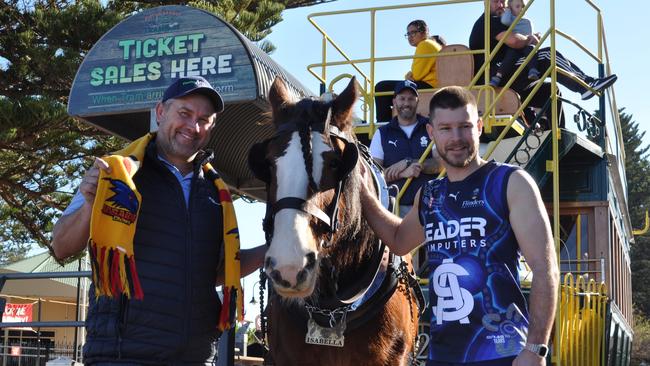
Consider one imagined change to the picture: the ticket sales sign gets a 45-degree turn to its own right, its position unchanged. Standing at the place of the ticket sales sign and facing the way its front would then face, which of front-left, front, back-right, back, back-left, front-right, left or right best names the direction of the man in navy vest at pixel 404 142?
back-left

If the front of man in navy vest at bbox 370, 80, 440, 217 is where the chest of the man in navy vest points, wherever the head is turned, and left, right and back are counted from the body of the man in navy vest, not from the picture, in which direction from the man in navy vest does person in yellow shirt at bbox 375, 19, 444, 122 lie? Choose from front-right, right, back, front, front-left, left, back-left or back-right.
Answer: back

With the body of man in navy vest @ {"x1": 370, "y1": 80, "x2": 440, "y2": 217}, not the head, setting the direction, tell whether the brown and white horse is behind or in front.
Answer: in front

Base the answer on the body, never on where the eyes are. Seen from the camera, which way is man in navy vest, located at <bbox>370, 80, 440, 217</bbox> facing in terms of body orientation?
toward the camera

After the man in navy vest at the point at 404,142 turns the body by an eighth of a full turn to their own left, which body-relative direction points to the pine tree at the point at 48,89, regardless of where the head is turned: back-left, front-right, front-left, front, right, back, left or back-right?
back

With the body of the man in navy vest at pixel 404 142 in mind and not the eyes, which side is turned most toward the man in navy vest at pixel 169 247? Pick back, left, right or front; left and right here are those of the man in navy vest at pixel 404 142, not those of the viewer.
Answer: front

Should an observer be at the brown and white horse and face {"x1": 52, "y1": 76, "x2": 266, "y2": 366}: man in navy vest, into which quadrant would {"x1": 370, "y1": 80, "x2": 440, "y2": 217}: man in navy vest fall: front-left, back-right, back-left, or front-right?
back-right
